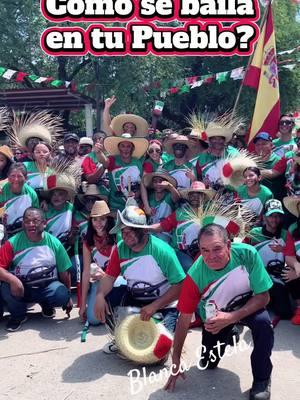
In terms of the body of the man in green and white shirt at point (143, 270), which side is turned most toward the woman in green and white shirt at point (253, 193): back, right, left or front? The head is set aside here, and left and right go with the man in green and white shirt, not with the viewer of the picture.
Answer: back

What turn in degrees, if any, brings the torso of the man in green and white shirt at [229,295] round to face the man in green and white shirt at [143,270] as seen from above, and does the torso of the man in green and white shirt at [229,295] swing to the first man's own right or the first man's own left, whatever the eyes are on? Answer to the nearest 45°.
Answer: approximately 135° to the first man's own right

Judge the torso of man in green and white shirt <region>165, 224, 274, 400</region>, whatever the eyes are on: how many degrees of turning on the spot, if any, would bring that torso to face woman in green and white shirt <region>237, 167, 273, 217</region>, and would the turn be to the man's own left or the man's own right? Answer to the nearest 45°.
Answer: approximately 180°

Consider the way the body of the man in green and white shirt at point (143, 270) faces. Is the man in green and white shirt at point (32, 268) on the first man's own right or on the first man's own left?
on the first man's own right

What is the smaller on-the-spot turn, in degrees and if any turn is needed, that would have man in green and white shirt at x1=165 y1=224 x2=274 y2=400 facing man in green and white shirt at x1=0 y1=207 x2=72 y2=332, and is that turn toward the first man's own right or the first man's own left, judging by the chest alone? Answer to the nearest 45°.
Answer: approximately 135° to the first man's own right

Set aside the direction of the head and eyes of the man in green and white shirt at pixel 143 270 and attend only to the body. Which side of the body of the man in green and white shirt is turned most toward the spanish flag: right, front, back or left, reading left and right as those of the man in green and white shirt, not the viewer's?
back

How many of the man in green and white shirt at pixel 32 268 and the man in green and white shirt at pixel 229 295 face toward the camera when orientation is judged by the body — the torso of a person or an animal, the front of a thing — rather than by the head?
2

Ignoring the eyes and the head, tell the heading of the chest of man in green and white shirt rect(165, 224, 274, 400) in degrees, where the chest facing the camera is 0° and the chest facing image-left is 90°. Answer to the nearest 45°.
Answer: approximately 0°

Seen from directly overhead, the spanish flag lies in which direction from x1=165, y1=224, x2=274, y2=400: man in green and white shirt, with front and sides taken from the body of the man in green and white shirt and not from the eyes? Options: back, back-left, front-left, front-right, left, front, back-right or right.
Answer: back

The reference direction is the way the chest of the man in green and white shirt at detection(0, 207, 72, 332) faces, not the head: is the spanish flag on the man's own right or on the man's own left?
on the man's own left
